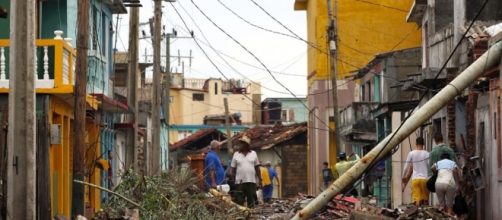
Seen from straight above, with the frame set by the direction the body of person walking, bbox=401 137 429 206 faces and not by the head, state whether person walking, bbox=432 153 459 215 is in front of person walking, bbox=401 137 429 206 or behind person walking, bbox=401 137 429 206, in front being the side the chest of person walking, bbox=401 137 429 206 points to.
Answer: behind

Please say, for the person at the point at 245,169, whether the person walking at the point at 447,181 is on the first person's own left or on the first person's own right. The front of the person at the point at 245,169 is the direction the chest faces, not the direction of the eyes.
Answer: on the first person's own left

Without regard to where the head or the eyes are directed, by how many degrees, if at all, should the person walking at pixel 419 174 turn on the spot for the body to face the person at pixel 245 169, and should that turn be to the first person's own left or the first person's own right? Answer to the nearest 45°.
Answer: approximately 90° to the first person's own left

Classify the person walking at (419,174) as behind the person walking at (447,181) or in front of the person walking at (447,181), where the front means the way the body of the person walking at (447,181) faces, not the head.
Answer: in front

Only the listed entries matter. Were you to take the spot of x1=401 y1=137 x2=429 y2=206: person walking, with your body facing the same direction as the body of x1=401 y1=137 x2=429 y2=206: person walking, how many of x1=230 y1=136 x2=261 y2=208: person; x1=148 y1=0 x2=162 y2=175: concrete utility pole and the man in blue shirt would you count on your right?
0

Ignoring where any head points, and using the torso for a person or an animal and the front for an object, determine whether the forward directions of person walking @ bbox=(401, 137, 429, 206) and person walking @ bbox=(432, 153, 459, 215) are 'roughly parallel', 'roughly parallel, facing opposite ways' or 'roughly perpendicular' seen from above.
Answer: roughly parallel

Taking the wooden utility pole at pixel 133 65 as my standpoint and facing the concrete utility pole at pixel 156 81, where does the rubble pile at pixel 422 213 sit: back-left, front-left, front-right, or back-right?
back-right

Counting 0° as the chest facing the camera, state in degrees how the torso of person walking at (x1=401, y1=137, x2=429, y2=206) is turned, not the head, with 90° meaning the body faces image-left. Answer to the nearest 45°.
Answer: approximately 180°

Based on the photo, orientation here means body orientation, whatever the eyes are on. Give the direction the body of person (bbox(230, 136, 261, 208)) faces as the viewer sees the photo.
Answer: toward the camera

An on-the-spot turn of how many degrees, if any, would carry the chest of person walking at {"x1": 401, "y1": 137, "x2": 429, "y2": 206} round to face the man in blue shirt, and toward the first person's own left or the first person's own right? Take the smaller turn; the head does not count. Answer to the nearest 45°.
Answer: approximately 90° to the first person's own left

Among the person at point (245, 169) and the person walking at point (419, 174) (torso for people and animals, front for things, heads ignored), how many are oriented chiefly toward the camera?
1

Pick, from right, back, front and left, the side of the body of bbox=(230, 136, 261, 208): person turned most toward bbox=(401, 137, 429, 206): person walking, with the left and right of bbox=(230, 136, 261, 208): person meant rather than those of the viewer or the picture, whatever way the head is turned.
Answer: left

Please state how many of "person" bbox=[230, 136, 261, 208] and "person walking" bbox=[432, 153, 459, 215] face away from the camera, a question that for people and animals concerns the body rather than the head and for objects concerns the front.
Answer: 1

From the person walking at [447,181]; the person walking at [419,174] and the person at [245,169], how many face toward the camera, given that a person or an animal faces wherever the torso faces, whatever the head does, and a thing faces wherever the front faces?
1

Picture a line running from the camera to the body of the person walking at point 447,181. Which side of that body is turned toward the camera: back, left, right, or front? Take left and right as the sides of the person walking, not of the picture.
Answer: back
